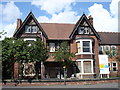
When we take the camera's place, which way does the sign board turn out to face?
facing the viewer

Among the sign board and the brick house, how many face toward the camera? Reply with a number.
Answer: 2

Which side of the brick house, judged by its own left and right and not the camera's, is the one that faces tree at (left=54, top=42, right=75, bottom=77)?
front

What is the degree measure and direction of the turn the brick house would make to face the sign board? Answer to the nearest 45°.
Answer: approximately 45° to its left
